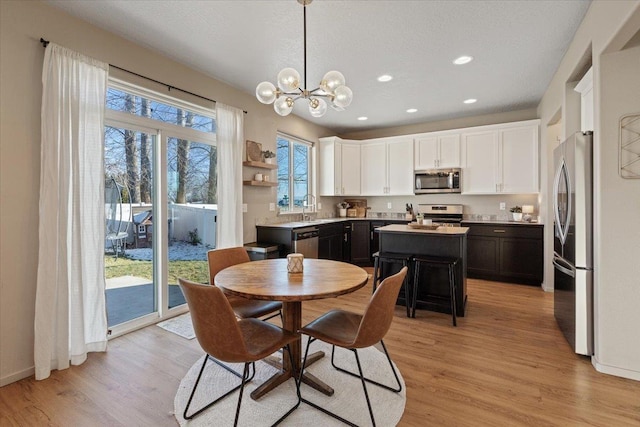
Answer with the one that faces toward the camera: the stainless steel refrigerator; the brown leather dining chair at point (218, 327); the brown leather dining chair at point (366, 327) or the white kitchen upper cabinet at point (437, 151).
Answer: the white kitchen upper cabinet

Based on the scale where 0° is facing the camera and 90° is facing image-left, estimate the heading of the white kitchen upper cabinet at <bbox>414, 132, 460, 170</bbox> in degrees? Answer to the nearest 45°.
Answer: approximately 0°

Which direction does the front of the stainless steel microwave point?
toward the camera

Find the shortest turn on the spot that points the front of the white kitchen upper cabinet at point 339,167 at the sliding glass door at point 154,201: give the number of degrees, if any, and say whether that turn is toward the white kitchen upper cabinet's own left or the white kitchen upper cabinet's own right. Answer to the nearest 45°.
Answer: approximately 90° to the white kitchen upper cabinet's own right

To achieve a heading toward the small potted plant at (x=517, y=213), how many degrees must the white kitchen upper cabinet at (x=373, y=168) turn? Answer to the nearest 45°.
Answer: approximately 90° to its left

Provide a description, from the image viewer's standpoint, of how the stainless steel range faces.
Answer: facing the viewer

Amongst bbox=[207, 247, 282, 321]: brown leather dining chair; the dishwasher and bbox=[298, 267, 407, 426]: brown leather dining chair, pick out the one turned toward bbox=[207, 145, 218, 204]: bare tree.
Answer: bbox=[298, 267, 407, 426]: brown leather dining chair

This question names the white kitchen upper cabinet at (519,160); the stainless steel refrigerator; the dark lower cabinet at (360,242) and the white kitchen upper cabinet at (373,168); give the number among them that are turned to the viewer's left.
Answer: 1

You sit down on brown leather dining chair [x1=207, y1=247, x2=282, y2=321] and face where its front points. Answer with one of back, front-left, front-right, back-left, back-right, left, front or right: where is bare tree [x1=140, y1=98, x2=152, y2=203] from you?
back

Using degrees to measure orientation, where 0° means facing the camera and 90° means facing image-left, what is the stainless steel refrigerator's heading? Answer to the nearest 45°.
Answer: approximately 90°

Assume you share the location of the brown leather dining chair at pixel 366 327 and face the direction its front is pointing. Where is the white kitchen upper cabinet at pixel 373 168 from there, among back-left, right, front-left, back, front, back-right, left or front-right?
front-right

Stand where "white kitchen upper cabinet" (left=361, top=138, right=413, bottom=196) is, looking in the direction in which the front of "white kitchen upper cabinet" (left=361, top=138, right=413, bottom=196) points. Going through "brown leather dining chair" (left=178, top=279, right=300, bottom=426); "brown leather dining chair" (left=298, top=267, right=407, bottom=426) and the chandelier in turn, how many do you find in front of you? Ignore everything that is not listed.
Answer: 3

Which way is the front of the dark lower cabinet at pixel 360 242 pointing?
toward the camera

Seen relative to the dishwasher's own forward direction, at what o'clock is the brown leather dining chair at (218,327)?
The brown leather dining chair is roughly at 2 o'clock from the dishwasher.

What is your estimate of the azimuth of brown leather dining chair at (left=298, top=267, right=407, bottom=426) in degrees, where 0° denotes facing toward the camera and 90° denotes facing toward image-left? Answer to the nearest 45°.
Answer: approximately 135°

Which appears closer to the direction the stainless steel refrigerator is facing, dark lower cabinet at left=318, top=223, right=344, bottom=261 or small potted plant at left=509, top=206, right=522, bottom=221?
the dark lower cabinet

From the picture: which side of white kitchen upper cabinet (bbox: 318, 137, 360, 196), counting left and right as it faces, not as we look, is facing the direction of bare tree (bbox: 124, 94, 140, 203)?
right
